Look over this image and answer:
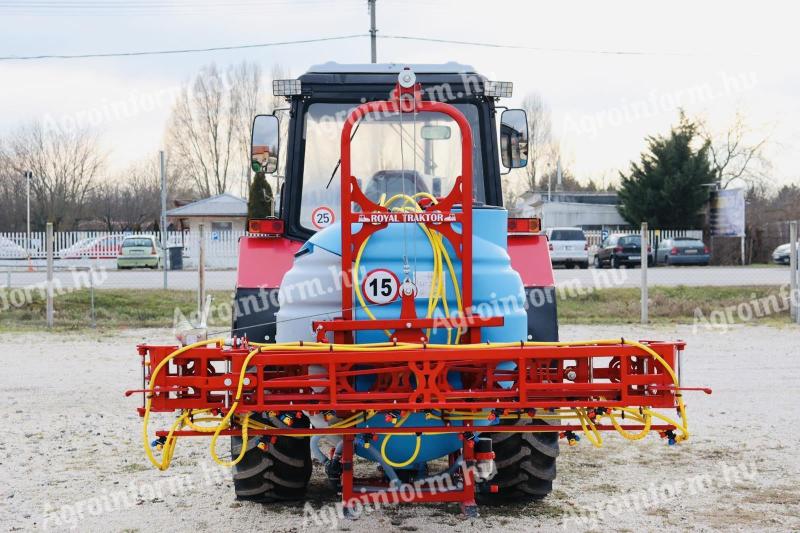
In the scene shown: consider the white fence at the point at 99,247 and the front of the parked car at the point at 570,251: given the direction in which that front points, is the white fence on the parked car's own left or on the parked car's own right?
on the parked car's own left

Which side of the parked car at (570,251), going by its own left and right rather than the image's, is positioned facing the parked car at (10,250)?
left

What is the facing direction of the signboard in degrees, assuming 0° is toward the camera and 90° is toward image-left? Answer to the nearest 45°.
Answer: approximately 0°

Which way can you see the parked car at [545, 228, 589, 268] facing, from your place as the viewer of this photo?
facing away from the viewer

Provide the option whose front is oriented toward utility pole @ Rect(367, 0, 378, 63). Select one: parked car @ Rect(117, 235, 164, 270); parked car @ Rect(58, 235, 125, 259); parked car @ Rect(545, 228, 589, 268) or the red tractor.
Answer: the red tractor

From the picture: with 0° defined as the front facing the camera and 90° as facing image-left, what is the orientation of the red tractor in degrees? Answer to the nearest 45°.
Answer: approximately 180°
